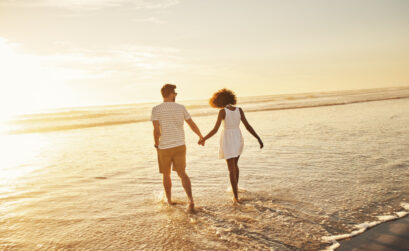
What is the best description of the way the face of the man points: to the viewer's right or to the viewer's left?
to the viewer's right

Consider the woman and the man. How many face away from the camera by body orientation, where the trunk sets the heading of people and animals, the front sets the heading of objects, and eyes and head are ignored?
2

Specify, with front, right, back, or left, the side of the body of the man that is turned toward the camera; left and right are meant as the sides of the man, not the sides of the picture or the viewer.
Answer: back

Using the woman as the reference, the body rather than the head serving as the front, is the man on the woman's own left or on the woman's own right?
on the woman's own left

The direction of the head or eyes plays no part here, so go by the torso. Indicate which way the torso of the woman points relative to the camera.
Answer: away from the camera

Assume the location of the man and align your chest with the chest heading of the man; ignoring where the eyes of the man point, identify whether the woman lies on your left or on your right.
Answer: on your right
